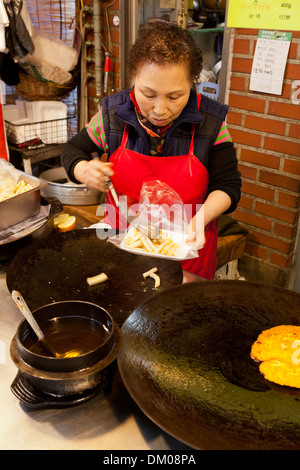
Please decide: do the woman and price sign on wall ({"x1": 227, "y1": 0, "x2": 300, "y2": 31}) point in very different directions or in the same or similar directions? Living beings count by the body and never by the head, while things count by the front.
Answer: same or similar directions

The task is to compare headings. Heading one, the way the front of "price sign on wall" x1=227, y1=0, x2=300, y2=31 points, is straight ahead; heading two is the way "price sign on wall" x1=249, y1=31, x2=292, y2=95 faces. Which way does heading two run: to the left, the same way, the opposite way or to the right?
the same way

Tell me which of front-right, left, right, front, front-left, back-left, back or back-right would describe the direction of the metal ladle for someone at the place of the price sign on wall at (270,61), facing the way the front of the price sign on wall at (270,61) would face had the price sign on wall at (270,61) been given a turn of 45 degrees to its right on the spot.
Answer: front-left

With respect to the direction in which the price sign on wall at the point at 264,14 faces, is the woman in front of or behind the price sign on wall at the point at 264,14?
in front

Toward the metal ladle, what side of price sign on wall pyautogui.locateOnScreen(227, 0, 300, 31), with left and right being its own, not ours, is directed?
front

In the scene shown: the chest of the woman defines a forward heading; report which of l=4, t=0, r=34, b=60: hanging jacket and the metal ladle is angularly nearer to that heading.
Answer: the metal ladle

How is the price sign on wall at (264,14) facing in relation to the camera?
toward the camera

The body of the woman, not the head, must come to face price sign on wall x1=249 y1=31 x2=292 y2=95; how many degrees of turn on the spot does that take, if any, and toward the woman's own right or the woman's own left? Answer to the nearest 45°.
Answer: approximately 135° to the woman's own left

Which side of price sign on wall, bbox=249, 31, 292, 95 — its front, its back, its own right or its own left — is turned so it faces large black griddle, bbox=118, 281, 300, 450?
front

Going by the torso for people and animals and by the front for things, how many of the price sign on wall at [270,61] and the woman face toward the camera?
2

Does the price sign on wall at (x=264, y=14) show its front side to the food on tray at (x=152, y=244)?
yes

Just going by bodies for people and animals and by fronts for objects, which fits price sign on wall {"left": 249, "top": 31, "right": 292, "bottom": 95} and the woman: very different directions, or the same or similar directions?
same or similar directions

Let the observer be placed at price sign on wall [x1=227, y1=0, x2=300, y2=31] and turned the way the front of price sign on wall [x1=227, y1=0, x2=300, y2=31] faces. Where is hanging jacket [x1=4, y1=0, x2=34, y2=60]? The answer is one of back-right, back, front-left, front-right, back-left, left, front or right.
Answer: right

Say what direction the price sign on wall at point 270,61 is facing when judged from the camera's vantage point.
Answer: facing the viewer

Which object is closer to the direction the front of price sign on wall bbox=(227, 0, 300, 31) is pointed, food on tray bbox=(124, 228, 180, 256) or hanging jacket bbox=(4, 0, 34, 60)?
the food on tray

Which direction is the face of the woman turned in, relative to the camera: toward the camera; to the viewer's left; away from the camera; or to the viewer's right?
toward the camera
